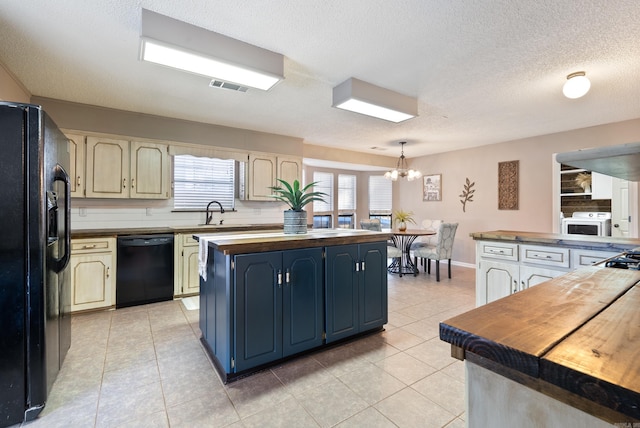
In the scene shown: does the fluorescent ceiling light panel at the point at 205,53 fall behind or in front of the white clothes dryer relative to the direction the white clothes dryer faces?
in front

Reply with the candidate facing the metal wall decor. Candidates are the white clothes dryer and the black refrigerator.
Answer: the black refrigerator

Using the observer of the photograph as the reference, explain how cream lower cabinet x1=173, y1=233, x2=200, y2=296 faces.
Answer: facing the viewer

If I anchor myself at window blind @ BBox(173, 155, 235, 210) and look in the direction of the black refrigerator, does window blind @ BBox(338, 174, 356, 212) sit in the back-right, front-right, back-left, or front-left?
back-left

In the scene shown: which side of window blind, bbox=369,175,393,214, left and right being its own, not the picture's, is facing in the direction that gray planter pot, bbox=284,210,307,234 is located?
front

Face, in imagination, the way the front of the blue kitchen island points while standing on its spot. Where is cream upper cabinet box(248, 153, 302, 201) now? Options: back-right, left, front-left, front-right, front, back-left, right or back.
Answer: back-left

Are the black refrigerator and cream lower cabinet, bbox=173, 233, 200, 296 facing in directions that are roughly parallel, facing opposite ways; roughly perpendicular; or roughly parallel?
roughly perpendicular

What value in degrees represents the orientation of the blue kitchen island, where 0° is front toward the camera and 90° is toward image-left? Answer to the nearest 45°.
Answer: approximately 315°

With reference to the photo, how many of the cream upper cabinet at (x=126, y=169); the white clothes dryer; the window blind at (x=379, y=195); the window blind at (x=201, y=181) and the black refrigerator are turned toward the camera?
4

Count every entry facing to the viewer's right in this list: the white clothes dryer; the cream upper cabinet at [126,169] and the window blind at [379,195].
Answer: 0

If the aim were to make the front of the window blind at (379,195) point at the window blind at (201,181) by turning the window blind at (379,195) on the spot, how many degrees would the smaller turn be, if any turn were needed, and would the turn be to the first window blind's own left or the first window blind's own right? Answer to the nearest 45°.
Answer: approximately 45° to the first window blind's own right

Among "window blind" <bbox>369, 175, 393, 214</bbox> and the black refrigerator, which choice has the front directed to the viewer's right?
the black refrigerator

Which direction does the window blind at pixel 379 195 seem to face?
toward the camera

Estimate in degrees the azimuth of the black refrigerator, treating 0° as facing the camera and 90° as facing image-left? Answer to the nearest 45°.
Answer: approximately 270°

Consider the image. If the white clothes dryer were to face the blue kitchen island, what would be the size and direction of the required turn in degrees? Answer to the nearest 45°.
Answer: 0° — it already faces it

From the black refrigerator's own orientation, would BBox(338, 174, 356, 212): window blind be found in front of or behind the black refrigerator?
in front

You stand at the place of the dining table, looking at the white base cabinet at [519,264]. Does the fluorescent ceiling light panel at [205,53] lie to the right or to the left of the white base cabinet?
right

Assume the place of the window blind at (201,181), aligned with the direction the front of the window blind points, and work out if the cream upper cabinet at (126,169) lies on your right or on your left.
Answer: on your right

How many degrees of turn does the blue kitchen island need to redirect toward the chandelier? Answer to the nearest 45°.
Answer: approximately 90° to its left
